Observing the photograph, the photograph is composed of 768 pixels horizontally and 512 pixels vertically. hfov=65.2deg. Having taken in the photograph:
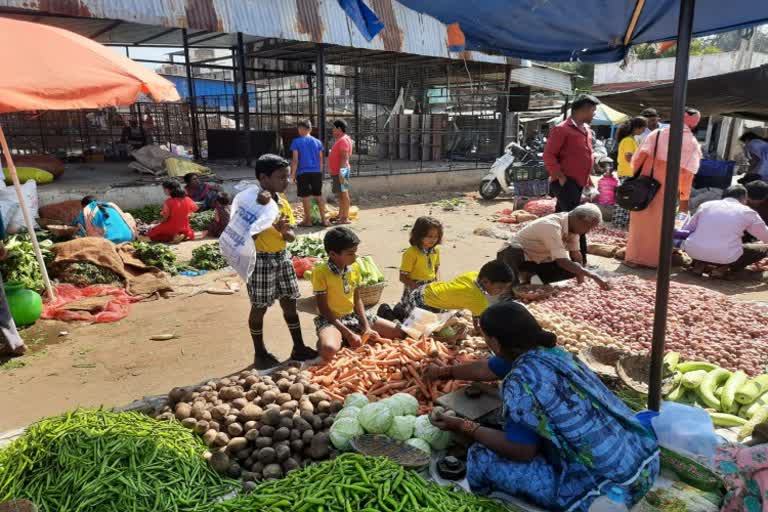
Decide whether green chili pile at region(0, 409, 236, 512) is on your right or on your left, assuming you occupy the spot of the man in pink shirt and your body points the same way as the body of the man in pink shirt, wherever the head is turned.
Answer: on your left

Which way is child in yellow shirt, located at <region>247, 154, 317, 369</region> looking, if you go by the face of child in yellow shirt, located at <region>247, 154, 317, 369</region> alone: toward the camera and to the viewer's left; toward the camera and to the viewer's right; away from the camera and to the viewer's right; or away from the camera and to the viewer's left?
toward the camera and to the viewer's right

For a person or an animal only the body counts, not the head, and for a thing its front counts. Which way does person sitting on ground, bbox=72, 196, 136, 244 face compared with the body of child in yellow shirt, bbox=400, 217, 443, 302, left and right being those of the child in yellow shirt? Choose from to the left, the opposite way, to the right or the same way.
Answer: to the right

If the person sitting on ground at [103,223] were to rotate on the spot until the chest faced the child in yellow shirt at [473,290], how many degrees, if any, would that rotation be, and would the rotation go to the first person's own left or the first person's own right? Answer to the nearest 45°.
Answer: approximately 135° to the first person's own left

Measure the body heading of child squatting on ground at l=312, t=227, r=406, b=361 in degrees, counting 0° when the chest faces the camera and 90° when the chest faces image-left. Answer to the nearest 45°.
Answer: approximately 315°

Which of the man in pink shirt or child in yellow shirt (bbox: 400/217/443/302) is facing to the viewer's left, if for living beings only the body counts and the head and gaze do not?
the man in pink shirt

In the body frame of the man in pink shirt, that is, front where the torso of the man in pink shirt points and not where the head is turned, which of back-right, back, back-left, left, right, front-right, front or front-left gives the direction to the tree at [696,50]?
back-right

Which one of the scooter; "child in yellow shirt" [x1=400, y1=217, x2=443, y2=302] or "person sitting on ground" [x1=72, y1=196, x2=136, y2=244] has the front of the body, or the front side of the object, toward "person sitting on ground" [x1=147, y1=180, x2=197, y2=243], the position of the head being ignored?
the scooter

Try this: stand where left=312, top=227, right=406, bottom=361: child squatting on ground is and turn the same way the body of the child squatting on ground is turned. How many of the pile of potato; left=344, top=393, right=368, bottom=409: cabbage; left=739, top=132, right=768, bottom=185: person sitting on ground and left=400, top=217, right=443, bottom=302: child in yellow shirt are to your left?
2

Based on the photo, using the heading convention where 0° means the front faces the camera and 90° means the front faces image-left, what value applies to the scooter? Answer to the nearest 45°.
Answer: approximately 45°

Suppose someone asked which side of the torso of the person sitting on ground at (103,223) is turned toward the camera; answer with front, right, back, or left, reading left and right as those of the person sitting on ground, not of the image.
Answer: left

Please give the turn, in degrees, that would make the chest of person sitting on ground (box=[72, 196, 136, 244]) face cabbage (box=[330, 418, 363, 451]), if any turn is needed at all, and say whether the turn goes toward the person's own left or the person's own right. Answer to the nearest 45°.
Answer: approximately 90° to the person's own left

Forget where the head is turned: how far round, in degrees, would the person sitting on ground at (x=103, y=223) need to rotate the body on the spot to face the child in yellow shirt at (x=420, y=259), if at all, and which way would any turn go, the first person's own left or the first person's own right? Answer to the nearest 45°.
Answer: approximately 135° to the first person's own left
